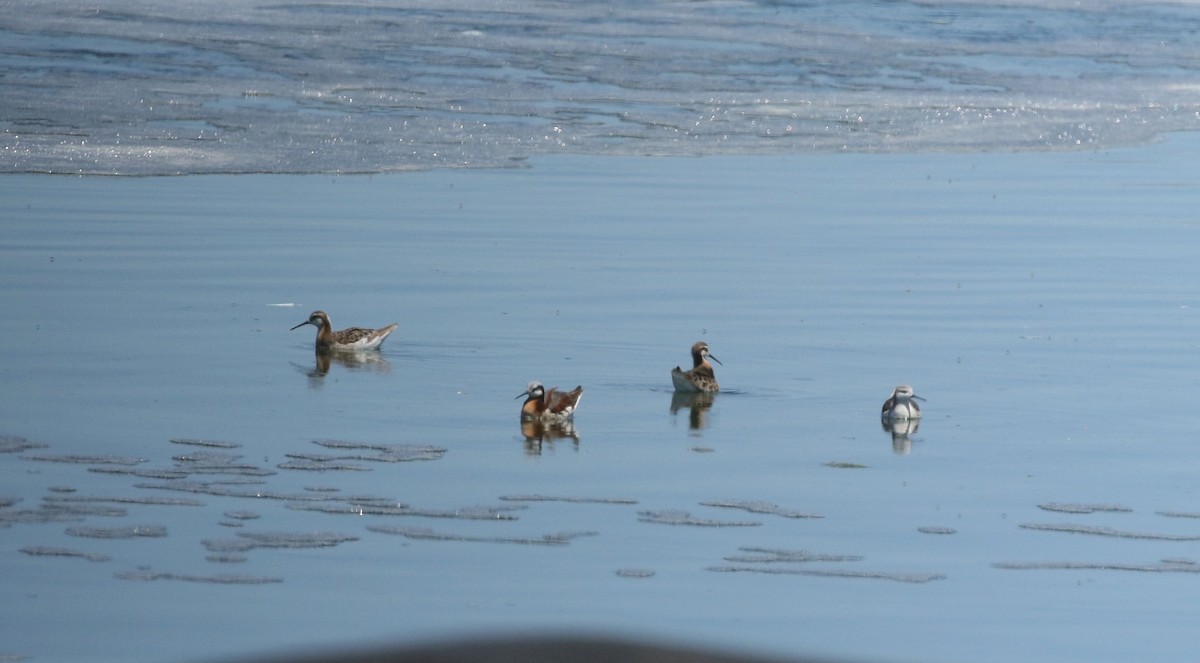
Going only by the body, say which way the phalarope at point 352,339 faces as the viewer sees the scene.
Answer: to the viewer's left

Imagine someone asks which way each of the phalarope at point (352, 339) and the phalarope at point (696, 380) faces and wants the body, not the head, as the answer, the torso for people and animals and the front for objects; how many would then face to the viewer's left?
1

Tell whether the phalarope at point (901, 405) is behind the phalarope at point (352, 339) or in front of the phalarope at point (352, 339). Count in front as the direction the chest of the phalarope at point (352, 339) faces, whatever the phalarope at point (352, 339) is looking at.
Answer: behind

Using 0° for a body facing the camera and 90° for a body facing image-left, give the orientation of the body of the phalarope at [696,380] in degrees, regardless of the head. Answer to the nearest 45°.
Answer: approximately 315°

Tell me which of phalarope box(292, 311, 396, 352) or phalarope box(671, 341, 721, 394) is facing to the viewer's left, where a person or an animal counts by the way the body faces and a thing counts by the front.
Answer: phalarope box(292, 311, 396, 352)

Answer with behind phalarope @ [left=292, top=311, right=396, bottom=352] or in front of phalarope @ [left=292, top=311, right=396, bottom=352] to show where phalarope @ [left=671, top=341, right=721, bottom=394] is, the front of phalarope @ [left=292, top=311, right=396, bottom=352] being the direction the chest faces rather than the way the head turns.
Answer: behind

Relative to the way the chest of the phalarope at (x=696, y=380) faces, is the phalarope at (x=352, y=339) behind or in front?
behind
